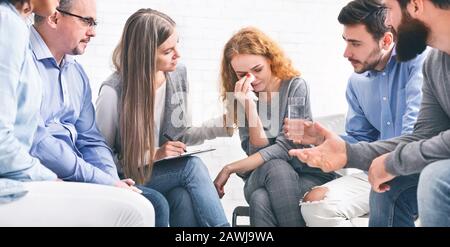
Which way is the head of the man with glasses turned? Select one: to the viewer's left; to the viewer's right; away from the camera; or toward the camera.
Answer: to the viewer's right

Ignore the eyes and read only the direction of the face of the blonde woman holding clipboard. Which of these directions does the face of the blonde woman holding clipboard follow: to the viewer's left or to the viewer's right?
to the viewer's right

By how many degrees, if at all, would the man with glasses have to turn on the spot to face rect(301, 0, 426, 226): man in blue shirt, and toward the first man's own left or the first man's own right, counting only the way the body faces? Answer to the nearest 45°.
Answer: approximately 45° to the first man's own left

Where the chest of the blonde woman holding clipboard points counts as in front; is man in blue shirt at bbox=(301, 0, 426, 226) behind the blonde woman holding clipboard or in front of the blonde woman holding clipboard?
in front

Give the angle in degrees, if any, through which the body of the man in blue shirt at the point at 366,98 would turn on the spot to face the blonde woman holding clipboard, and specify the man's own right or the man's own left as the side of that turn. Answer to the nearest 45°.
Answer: approximately 45° to the man's own right

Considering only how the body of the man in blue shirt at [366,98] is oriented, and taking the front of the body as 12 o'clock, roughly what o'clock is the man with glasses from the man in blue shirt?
The man with glasses is roughly at 1 o'clock from the man in blue shirt.

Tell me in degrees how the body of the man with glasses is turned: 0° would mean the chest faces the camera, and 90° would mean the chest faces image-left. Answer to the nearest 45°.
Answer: approximately 315°
